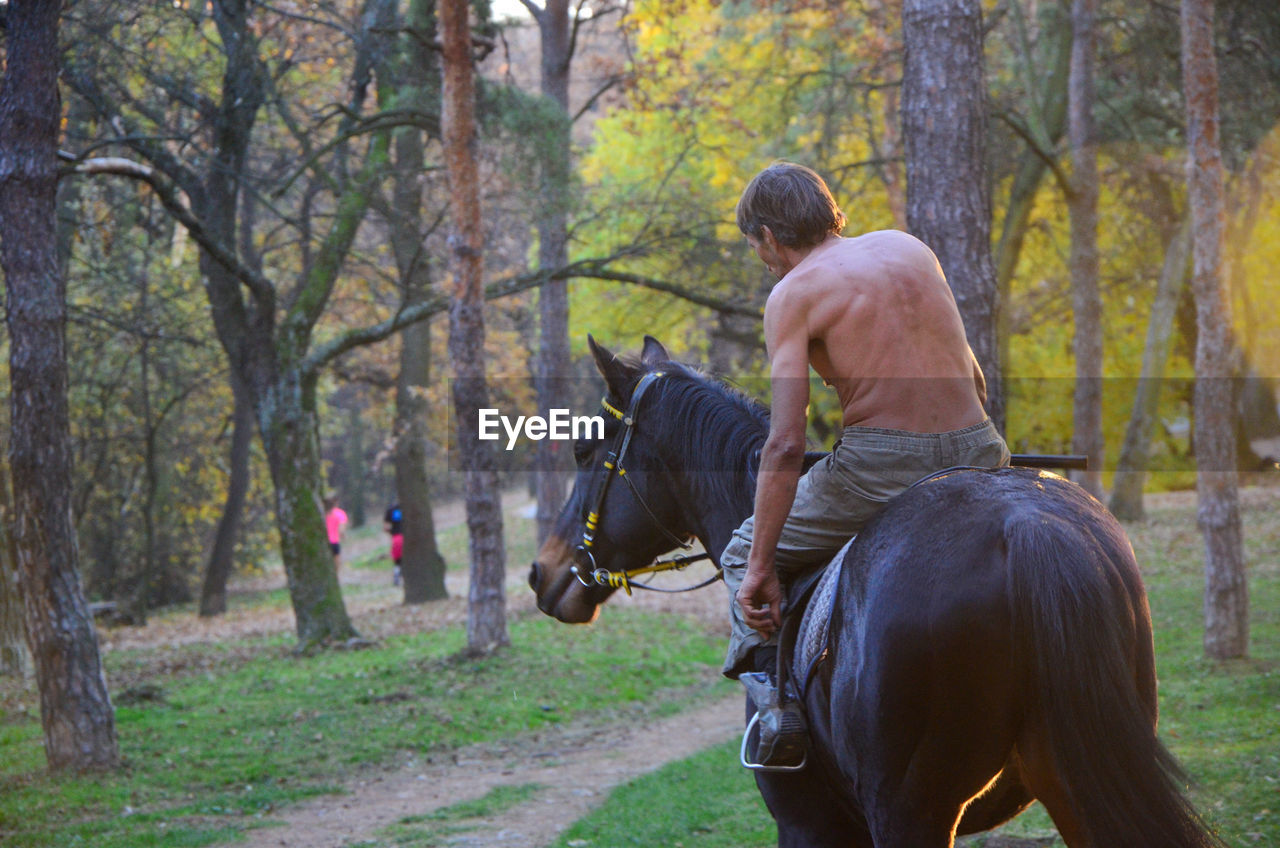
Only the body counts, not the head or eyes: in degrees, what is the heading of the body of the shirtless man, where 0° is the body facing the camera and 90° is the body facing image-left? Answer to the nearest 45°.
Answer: approximately 135°

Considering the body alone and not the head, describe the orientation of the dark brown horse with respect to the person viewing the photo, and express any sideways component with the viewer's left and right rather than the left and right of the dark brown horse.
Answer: facing away from the viewer and to the left of the viewer
